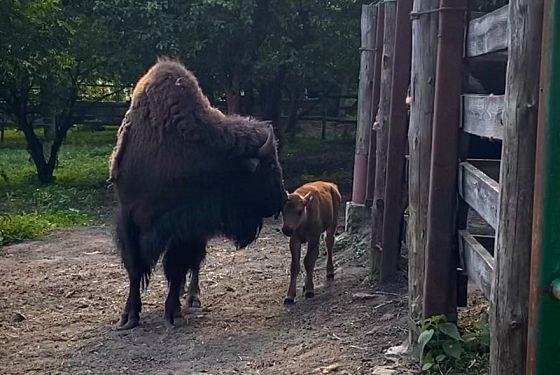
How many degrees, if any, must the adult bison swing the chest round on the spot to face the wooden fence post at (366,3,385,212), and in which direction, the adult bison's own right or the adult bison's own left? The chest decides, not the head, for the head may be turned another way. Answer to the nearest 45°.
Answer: approximately 90° to the adult bison's own left

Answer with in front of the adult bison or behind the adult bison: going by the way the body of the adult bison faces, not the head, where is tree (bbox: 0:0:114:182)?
behind

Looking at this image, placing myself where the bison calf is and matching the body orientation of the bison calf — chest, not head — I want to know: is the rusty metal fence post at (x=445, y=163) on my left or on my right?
on my left

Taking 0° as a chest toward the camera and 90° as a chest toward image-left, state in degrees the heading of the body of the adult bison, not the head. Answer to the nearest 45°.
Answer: approximately 315°

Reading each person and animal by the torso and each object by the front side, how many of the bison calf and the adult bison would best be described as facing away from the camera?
0

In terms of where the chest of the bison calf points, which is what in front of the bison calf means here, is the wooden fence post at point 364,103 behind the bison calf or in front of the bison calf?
behind

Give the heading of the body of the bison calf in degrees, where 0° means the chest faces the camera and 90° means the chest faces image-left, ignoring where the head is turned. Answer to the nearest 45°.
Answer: approximately 45°

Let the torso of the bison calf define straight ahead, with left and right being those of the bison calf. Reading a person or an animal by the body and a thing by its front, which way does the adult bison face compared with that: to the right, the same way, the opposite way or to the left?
to the left

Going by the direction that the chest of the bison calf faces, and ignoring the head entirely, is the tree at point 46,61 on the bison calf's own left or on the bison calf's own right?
on the bison calf's own right
